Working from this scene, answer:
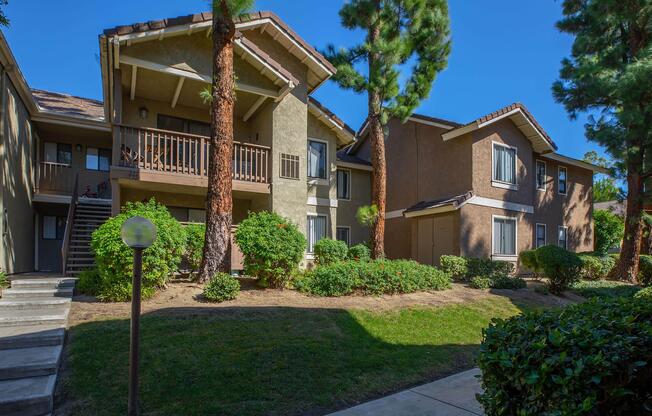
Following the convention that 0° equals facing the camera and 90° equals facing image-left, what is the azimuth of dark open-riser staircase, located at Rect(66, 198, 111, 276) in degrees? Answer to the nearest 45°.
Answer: approximately 0°

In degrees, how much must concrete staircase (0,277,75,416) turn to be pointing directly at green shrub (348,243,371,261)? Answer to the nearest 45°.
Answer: approximately 135° to its left

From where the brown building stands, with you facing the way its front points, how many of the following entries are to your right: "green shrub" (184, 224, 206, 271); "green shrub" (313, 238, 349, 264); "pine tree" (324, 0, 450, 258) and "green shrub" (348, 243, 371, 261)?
4

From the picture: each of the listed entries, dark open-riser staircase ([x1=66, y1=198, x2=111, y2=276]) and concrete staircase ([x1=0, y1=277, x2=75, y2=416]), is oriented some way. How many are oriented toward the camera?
2

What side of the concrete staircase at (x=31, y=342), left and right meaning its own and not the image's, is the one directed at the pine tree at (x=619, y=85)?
left

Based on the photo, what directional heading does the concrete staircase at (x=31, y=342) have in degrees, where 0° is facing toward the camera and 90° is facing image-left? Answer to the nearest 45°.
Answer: approximately 0°

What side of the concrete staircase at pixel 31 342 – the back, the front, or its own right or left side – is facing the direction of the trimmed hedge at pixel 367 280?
left

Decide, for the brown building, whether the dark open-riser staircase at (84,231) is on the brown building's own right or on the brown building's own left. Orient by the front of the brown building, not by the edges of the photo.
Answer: on the brown building's own right

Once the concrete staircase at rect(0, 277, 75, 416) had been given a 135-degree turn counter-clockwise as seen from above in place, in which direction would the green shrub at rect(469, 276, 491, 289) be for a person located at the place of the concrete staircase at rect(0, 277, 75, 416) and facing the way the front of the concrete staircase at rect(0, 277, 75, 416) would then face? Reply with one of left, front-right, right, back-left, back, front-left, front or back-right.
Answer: front-right
